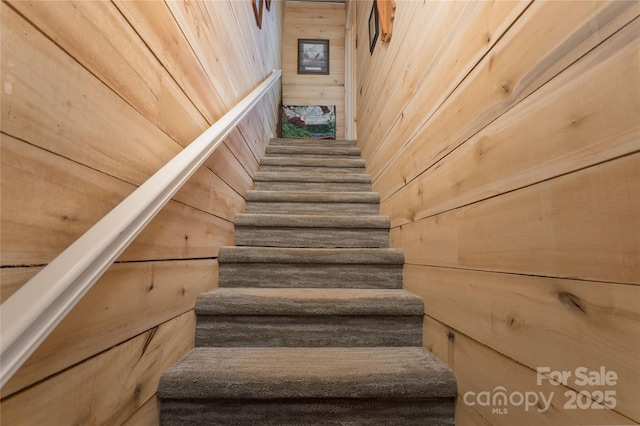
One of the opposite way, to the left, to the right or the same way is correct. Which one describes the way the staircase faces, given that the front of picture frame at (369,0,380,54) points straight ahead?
to the left

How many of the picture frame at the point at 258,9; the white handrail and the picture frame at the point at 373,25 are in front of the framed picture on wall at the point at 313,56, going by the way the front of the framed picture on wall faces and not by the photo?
3

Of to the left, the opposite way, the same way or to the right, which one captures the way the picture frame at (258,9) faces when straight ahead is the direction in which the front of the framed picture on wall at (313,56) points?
to the left

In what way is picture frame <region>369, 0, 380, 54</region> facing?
to the viewer's left

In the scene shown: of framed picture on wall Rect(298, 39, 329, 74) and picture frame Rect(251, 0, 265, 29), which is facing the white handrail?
the framed picture on wall

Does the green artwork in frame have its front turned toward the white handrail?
yes

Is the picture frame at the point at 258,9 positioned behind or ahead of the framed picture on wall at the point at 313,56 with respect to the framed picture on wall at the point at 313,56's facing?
ahead

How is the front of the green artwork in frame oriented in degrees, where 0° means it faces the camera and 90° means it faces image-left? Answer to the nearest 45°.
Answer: approximately 0°

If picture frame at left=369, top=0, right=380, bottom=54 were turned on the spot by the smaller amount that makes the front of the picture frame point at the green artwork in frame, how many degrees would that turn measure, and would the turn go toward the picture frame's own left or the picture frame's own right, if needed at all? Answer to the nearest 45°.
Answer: approximately 45° to the picture frame's own right

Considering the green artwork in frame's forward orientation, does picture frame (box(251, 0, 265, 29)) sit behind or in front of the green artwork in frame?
in front

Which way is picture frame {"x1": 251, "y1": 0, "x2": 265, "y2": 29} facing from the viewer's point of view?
to the viewer's right

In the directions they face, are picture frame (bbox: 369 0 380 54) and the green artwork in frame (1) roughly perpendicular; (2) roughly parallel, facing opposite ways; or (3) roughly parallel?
roughly perpendicular

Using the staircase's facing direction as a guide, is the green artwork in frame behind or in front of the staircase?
behind

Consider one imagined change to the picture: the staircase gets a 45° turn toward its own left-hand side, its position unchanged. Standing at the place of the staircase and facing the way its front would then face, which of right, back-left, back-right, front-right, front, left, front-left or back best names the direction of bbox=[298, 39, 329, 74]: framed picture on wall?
back-left
